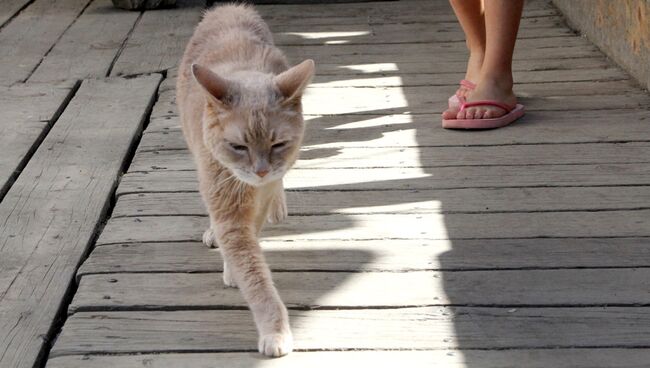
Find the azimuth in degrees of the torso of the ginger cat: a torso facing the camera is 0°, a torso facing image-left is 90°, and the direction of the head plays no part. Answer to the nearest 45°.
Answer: approximately 0°
